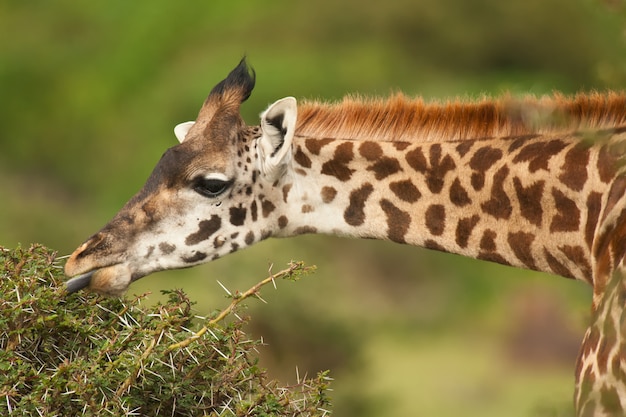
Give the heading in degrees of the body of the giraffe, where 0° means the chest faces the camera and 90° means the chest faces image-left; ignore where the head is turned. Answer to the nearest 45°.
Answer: approximately 90°

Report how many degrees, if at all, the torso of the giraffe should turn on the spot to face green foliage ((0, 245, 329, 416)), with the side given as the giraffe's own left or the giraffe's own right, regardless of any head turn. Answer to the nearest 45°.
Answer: approximately 45° to the giraffe's own left

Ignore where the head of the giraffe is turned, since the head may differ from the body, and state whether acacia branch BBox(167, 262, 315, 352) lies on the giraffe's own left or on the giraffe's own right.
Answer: on the giraffe's own left
